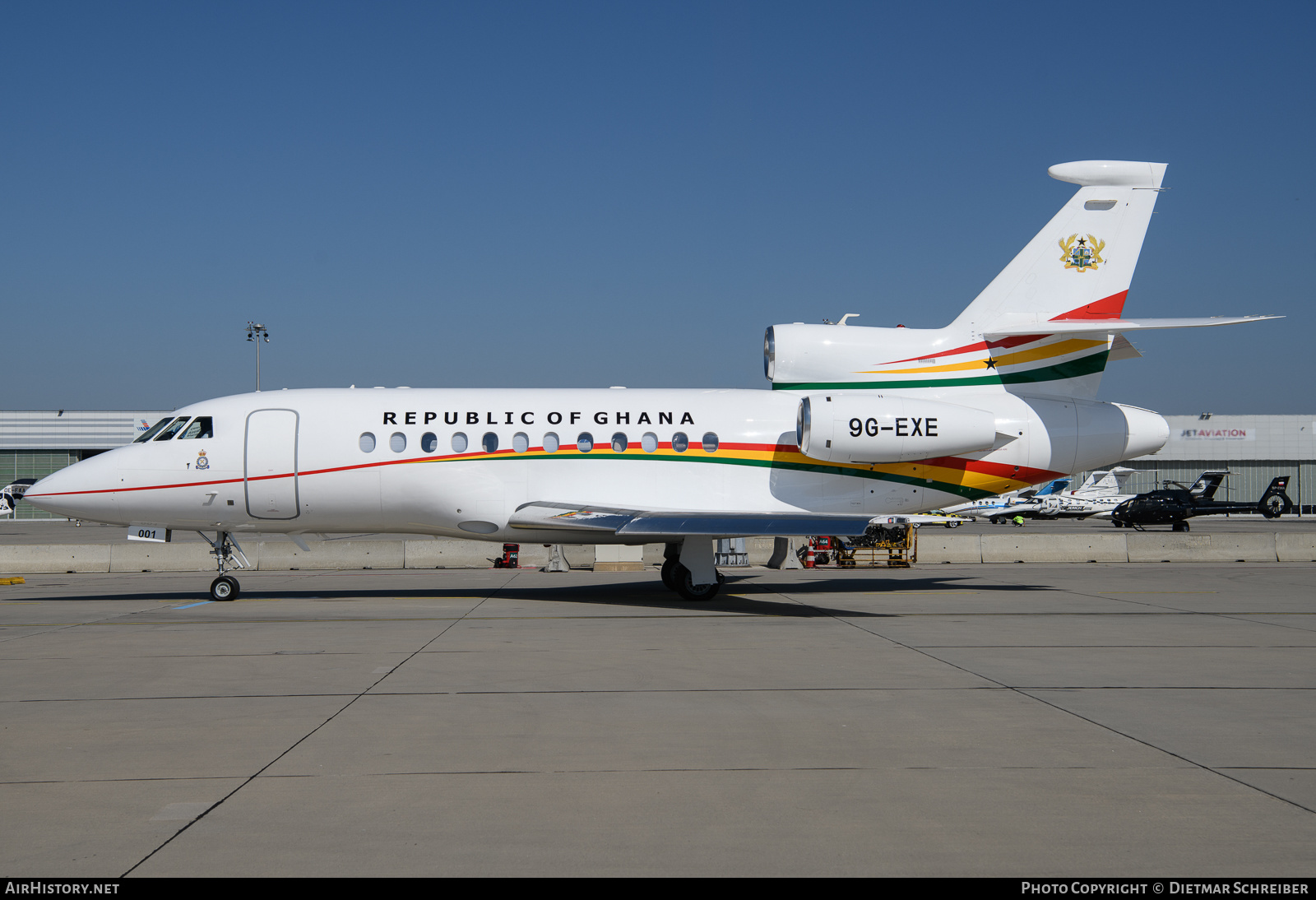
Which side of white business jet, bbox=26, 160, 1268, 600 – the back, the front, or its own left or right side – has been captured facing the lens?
left
